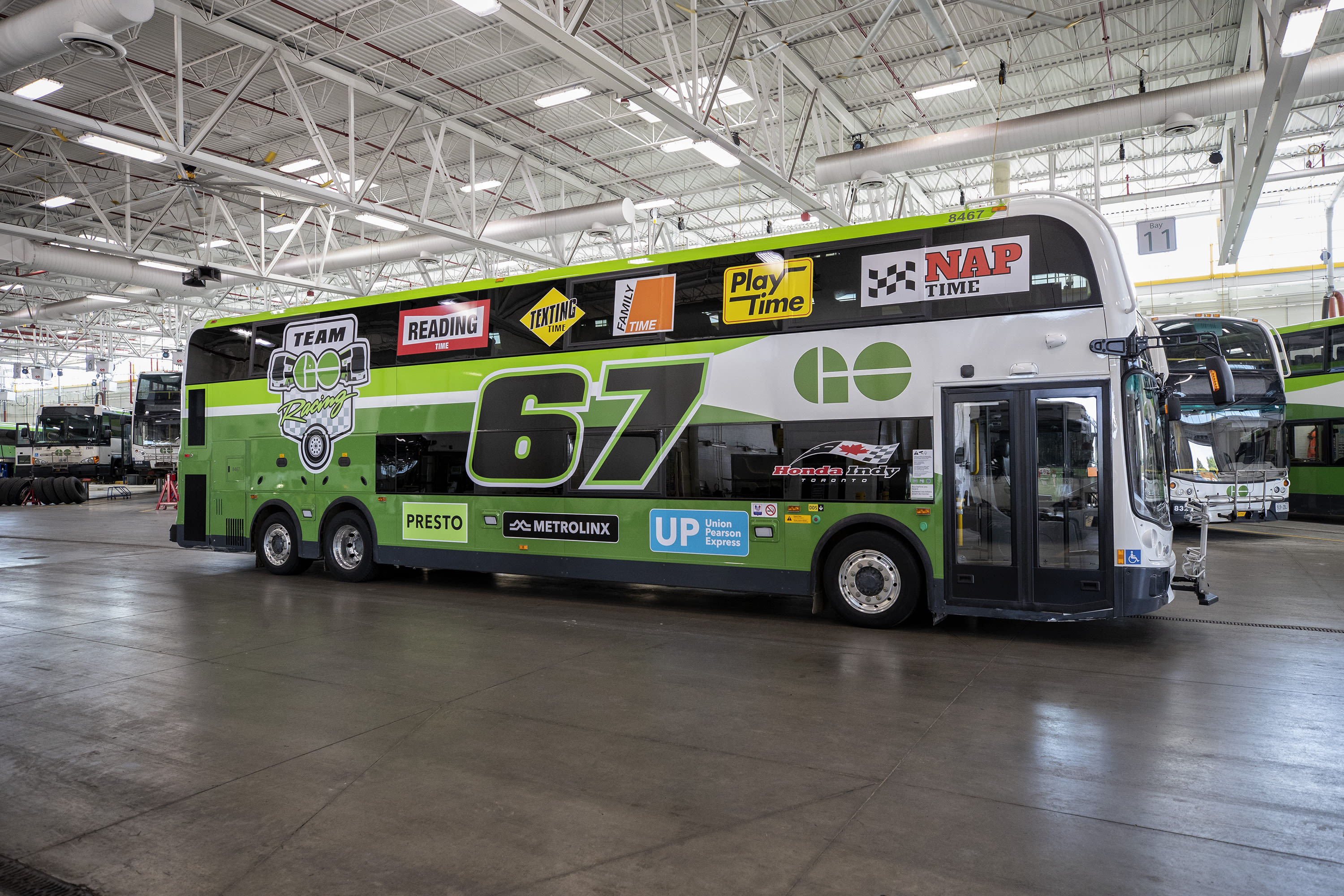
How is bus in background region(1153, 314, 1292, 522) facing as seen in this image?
toward the camera

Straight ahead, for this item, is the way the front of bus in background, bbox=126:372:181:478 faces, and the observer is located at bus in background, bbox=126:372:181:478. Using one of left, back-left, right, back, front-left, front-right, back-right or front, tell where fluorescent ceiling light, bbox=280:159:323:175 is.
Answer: front

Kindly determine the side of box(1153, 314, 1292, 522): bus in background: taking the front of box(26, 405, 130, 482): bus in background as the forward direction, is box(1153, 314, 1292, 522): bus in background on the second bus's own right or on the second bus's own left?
on the second bus's own left

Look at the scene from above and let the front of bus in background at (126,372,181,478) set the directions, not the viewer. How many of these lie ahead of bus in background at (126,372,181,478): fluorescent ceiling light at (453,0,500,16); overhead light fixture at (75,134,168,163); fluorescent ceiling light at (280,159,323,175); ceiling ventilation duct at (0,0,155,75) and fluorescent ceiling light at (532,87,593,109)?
5

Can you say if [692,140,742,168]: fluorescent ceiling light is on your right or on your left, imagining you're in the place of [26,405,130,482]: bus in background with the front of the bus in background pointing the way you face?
on your left

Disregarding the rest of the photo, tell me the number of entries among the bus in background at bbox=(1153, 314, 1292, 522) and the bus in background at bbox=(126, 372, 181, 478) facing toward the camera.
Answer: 2

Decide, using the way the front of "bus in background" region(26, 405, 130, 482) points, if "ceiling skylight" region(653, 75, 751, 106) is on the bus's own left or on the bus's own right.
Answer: on the bus's own left

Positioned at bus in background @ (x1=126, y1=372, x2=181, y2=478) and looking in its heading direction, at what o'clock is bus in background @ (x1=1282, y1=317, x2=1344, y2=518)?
bus in background @ (x1=1282, y1=317, x2=1344, y2=518) is roughly at 11 o'clock from bus in background @ (x1=126, y1=372, x2=181, y2=478).

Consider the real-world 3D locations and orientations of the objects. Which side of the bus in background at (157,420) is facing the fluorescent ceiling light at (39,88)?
front

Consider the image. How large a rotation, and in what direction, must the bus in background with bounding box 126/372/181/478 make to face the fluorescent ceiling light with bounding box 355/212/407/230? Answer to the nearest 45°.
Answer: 0° — it already faces it

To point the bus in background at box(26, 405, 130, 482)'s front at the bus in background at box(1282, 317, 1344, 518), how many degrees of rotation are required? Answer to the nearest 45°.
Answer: approximately 90° to its left

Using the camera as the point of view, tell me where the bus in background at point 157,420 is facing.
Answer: facing the viewer
